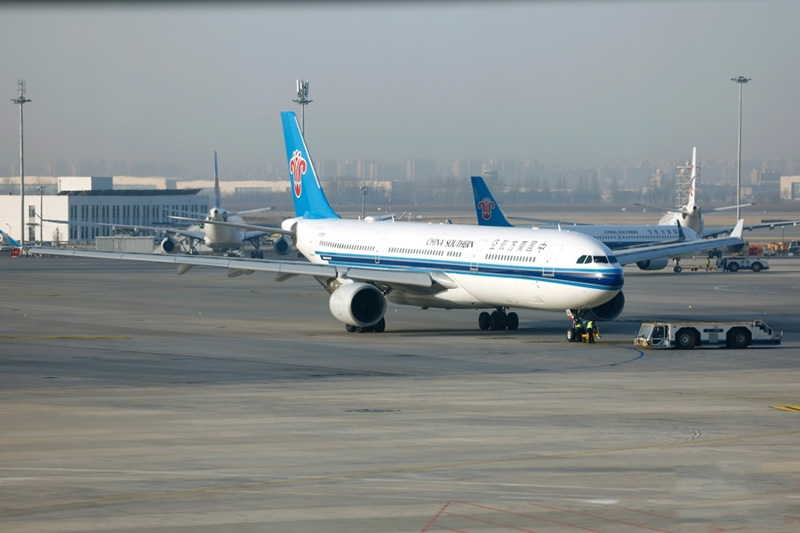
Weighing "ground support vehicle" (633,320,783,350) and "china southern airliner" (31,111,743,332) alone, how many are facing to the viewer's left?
1

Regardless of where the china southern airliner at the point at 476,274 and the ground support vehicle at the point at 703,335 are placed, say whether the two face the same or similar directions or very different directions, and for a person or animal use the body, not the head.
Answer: very different directions

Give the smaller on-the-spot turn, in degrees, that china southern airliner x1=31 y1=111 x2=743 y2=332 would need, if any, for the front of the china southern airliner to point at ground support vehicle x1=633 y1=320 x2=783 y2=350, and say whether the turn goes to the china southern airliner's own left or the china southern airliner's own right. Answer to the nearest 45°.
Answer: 0° — it already faces it

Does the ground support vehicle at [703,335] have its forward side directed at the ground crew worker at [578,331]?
yes

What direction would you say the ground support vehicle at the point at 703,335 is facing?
to the viewer's left

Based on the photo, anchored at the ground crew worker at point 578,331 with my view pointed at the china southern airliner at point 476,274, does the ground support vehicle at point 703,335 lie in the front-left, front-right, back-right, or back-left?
back-right

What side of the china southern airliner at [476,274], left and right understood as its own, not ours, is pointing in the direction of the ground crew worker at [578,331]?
front
